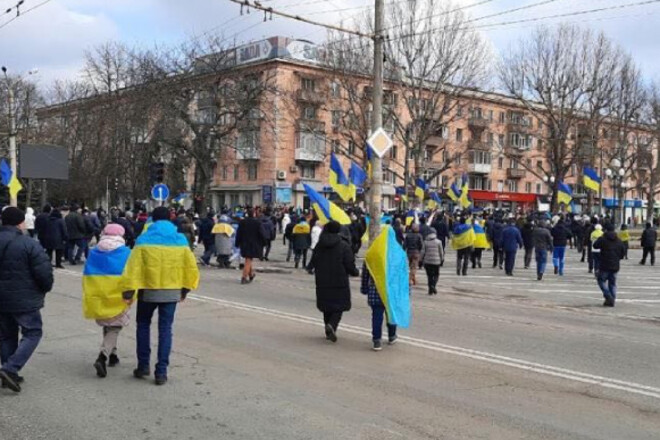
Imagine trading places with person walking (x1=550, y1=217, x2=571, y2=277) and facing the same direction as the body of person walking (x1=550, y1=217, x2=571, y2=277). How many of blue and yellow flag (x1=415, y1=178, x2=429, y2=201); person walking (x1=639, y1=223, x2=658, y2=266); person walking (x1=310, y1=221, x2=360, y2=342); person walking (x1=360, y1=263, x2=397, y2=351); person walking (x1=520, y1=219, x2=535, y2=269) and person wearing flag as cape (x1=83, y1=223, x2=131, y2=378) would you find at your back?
3

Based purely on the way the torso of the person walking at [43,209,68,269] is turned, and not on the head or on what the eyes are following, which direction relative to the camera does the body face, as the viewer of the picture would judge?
away from the camera

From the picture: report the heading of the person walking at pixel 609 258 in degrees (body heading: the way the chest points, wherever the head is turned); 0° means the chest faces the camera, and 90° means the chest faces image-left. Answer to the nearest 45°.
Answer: approximately 180°

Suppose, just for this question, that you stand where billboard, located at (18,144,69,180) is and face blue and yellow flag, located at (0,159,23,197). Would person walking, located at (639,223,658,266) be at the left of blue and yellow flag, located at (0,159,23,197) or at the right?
left

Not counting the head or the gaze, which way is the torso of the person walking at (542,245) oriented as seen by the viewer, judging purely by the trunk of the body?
away from the camera

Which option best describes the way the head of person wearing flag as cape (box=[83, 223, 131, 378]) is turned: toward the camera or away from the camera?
away from the camera

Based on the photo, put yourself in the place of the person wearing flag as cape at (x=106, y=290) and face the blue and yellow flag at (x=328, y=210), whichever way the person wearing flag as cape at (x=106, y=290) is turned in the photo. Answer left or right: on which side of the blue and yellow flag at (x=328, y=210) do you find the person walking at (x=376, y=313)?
right

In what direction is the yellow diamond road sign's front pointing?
toward the camera

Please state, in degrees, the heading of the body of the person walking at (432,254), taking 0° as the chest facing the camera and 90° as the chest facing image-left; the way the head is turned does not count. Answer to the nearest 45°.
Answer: approximately 180°

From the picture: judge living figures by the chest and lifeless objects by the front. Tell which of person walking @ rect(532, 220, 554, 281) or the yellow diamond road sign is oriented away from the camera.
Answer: the person walking

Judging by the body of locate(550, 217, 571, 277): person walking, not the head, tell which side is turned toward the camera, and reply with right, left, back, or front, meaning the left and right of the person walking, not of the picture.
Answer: back

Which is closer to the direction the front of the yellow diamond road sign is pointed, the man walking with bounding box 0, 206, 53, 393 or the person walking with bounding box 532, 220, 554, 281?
the man walking

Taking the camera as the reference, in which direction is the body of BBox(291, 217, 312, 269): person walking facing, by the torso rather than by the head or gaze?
away from the camera

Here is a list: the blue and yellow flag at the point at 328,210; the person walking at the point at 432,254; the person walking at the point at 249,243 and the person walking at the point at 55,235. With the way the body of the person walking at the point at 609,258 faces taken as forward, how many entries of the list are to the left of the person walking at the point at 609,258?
4
